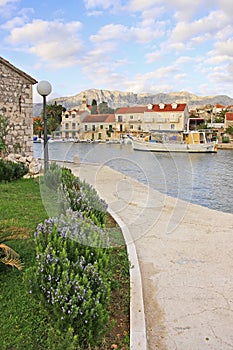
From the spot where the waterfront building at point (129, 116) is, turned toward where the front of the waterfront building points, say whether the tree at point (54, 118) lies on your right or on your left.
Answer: on your right

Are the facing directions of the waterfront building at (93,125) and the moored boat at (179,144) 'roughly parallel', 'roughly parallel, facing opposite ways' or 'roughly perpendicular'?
roughly perpendicular

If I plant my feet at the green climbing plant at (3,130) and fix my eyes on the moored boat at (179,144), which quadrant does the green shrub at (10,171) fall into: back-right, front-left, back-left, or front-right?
back-right

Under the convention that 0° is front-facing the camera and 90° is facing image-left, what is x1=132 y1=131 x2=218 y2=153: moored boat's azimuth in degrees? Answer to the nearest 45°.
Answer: approximately 90°

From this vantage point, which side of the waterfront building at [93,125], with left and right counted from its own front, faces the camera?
front

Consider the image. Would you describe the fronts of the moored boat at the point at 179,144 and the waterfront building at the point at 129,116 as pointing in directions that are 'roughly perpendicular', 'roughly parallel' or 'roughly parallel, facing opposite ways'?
roughly perpendicular

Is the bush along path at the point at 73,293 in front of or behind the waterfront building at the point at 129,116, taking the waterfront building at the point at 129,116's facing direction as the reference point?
in front

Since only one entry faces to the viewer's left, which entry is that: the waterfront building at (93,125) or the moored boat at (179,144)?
the moored boat

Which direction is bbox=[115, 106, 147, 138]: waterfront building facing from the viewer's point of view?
toward the camera

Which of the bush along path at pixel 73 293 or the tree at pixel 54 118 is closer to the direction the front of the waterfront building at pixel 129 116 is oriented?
the bush along path
